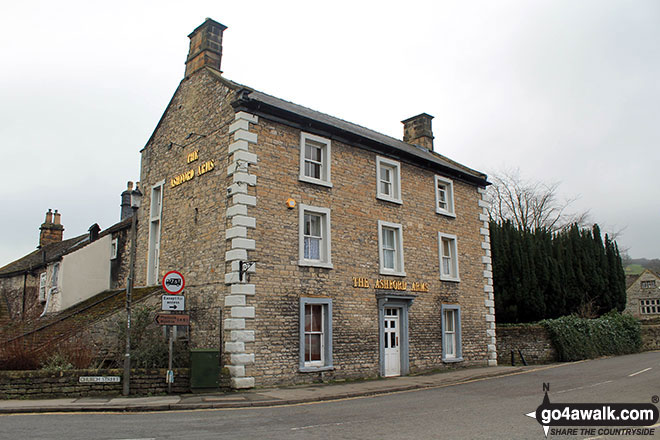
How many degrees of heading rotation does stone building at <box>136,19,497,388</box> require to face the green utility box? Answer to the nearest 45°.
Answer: approximately 90° to its right

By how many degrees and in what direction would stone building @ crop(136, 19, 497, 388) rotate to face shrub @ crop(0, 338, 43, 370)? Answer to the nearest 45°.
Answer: approximately 90° to its right

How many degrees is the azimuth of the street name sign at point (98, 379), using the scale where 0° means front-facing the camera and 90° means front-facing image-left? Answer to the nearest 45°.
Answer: approximately 0°

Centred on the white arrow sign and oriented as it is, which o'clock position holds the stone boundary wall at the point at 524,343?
The stone boundary wall is roughly at 8 o'clock from the white arrow sign.

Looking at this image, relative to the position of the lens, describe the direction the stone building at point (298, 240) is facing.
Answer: facing the viewer and to the right of the viewer

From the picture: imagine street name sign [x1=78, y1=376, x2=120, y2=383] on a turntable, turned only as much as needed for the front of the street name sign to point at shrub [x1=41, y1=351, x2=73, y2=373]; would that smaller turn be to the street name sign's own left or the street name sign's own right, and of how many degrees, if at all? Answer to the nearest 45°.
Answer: approximately 135° to the street name sign's own right

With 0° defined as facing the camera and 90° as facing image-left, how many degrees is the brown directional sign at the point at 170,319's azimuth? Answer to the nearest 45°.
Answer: approximately 0°
